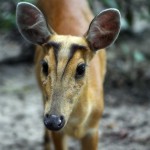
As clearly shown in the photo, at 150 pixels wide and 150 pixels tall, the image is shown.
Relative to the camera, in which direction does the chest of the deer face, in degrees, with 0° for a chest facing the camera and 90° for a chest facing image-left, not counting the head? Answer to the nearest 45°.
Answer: approximately 0°
